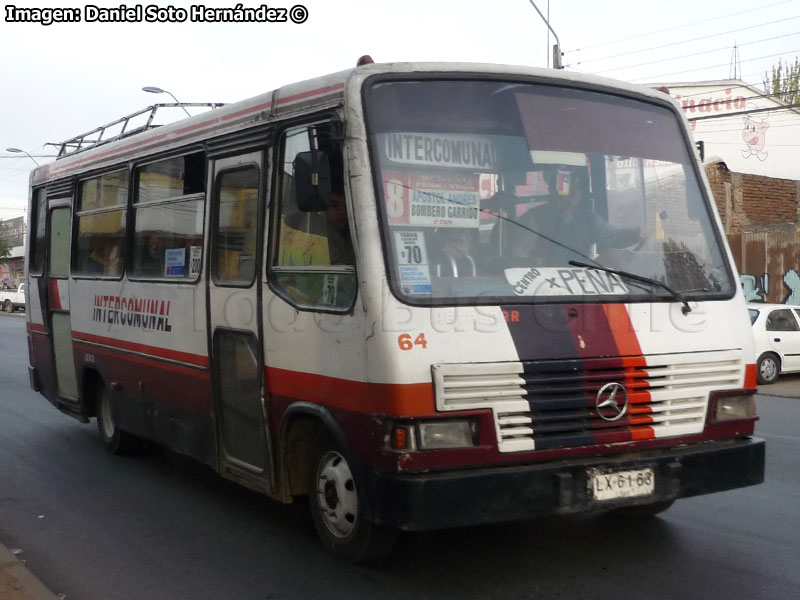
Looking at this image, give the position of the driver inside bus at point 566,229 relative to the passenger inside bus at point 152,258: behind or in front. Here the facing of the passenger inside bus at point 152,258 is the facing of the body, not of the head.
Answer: in front

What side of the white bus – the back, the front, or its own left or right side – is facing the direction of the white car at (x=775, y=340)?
left

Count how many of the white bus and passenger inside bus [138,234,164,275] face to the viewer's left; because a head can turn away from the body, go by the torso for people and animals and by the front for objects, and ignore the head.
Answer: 0

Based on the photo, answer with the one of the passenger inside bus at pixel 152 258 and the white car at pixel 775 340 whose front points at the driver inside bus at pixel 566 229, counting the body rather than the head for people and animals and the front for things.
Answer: the passenger inside bus at pixel 152 258

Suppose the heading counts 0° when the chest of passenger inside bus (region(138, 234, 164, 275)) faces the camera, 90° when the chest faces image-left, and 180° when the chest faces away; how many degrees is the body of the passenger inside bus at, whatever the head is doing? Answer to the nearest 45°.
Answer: approximately 315°

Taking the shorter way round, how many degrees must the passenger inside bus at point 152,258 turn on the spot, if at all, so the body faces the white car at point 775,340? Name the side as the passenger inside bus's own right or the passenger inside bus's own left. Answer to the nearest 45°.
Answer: approximately 90° to the passenger inside bus's own left

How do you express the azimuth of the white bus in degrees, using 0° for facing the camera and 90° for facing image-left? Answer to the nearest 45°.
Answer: approximately 315°
